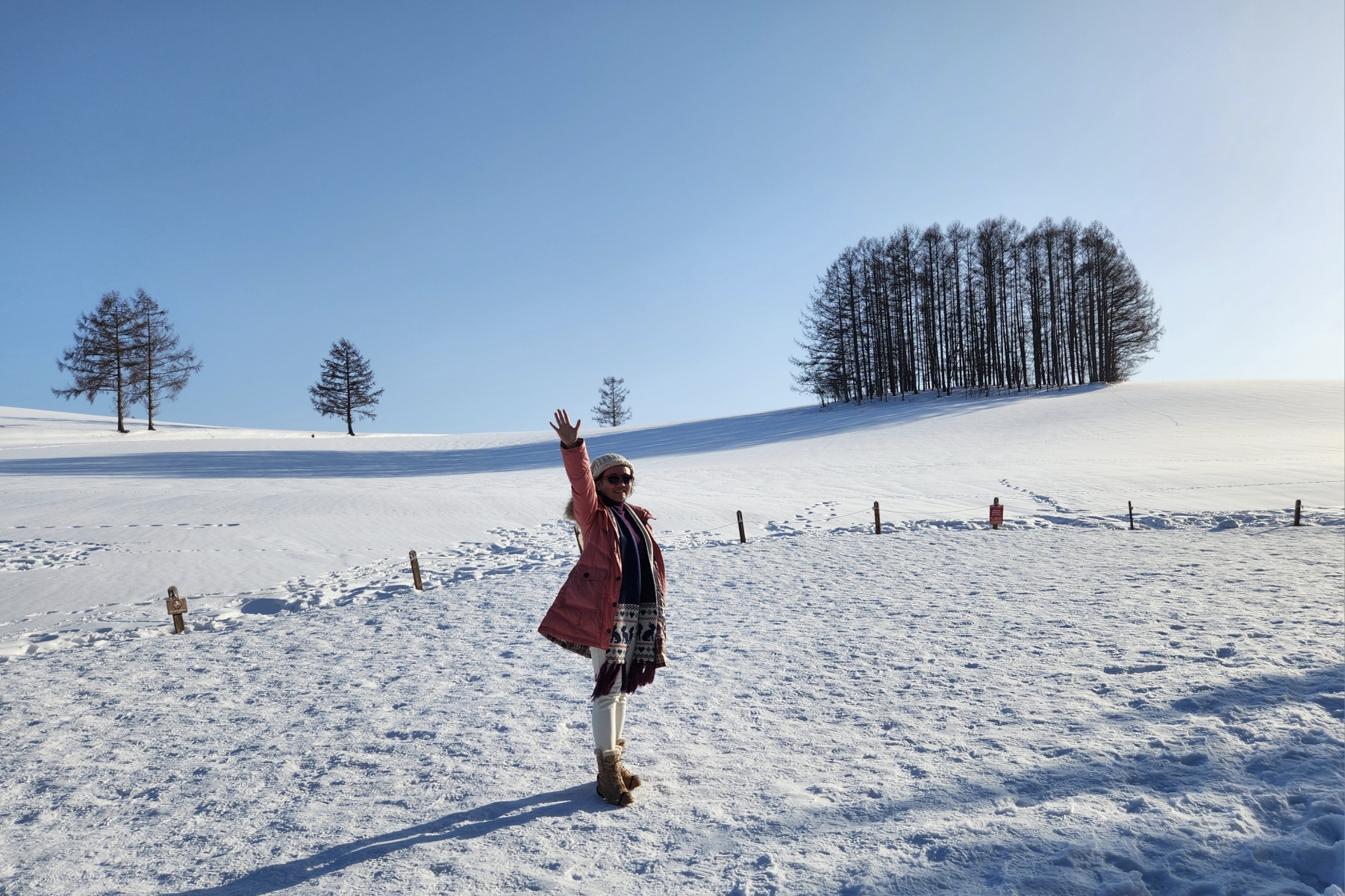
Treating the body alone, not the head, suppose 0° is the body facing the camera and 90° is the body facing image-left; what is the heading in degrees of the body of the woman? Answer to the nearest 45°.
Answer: approximately 315°

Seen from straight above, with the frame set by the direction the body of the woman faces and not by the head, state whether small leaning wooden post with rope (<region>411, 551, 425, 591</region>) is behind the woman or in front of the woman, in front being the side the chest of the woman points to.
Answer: behind

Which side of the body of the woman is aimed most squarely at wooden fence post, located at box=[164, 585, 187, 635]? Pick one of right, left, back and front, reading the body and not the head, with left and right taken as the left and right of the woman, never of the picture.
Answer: back
